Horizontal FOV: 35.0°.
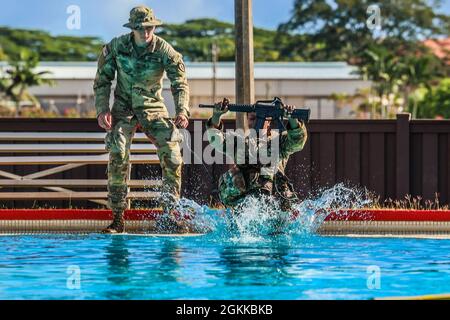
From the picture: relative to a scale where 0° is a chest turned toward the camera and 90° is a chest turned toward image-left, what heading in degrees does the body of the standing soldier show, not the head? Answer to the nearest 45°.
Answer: approximately 0°

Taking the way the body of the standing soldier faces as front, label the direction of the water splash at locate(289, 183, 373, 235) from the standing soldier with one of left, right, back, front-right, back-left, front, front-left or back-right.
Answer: left

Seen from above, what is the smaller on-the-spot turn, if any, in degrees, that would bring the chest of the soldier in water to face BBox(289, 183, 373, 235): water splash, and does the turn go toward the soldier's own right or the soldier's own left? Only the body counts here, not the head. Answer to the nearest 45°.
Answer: approximately 135° to the soldier's own left

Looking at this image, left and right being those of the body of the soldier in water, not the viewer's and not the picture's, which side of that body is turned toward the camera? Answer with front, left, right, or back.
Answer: front

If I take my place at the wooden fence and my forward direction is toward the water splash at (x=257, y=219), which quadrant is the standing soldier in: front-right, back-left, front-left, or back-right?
front-right

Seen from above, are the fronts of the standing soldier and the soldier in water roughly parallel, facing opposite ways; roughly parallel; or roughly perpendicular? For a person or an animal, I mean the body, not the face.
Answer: roughly parallel

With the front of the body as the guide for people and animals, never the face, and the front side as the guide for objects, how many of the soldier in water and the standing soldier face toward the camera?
2
